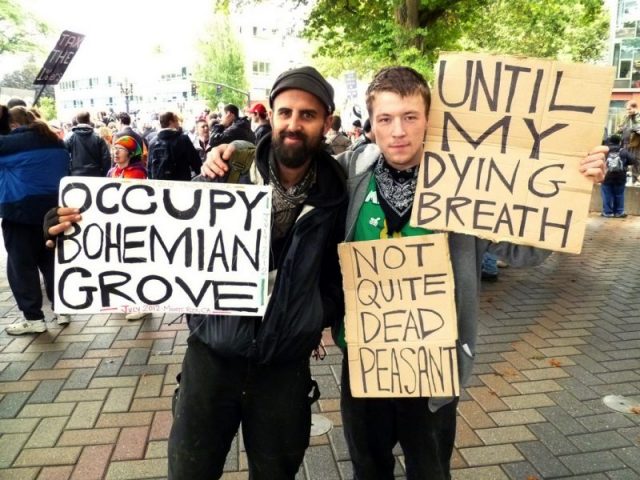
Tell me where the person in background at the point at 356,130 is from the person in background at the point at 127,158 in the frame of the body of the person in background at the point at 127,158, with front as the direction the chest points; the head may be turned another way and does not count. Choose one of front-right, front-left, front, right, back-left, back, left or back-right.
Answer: back

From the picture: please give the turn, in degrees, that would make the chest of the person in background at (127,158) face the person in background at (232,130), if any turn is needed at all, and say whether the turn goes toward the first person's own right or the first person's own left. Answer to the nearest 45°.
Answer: approximately 180°

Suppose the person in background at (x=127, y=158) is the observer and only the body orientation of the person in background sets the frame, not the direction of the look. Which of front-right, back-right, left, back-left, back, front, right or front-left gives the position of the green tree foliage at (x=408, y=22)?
back

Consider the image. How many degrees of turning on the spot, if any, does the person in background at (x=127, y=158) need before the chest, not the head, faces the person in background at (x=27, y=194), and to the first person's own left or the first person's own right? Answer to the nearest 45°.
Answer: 0° — they already face them

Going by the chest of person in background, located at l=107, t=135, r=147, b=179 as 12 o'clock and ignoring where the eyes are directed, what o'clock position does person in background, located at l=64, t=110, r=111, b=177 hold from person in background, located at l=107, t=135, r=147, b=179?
person in background, located at l=64, t=110, r=111, b=177 is roughly at 4 o'clock from person in background, located at l=107, t=135, r=147, b=179.

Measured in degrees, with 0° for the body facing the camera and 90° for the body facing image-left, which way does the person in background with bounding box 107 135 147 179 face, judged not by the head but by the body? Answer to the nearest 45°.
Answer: approximately 45°

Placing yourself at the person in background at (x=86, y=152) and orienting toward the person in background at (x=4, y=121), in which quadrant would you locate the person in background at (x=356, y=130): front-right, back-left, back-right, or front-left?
back-left

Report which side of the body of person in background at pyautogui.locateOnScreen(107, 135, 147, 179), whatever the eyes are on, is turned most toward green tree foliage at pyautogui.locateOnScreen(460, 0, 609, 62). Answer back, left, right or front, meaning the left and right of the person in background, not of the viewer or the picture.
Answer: back
